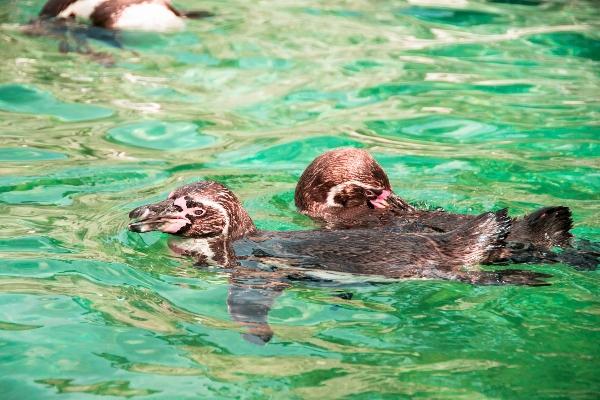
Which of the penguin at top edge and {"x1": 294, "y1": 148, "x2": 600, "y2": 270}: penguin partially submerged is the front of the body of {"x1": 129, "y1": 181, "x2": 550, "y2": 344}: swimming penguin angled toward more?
the penguin at top edge

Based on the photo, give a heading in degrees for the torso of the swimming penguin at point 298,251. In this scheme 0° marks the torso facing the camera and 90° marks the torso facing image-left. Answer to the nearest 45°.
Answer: approximately 90°

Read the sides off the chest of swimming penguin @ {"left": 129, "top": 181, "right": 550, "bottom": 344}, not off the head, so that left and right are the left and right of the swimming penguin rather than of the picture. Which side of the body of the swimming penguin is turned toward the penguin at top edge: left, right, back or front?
right
